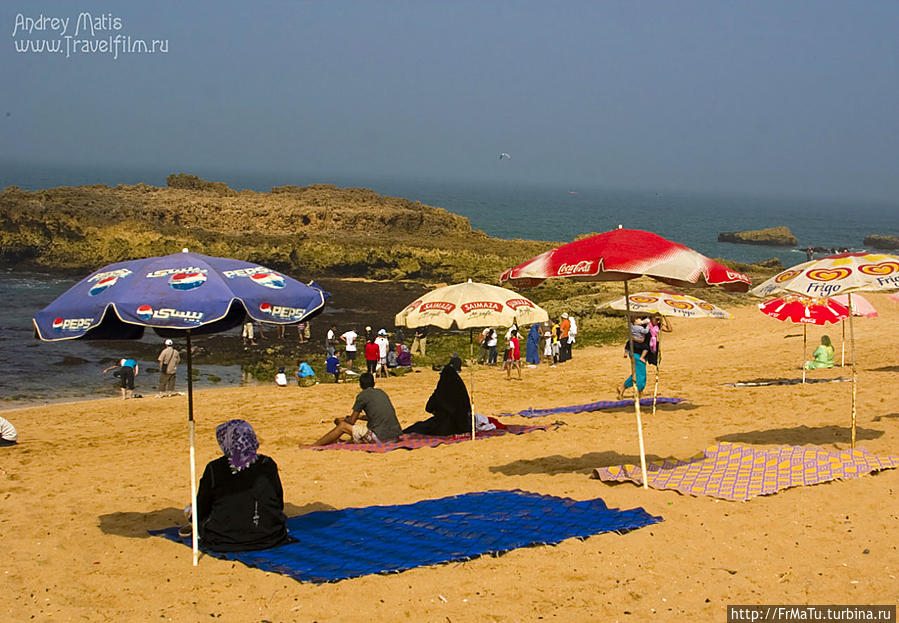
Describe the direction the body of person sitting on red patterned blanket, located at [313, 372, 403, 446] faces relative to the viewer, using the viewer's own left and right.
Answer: facing away from the viewer and to the left of the viewer

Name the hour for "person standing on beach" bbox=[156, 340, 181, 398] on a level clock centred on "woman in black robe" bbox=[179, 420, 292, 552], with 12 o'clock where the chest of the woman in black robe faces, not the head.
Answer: The person standing on beach is roughly at 12 o'clock from the woman in black robe.

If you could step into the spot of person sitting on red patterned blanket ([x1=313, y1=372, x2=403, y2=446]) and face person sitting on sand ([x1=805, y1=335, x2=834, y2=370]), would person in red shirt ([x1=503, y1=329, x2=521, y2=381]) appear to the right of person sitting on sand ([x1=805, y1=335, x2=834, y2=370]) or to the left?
left

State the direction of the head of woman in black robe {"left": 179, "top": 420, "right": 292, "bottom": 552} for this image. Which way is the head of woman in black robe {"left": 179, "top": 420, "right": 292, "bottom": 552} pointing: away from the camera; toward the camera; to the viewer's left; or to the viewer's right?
away from the camera

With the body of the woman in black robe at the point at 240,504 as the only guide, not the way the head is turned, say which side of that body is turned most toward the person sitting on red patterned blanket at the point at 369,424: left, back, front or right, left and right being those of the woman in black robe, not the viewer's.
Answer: front

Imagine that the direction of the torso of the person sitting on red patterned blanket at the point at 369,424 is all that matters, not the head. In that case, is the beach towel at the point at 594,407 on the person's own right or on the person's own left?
on the person's own right

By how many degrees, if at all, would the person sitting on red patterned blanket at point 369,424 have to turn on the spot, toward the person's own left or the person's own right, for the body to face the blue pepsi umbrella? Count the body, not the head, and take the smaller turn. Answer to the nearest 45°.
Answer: approximately 135° to the person's own left

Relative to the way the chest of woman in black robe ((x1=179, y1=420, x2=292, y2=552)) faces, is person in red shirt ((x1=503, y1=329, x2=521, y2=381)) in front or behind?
in front

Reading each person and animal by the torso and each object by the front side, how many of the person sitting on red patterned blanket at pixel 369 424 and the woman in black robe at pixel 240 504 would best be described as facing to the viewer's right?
0

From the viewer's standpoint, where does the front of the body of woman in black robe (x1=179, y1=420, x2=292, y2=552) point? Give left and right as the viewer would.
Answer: facing away from the viewer

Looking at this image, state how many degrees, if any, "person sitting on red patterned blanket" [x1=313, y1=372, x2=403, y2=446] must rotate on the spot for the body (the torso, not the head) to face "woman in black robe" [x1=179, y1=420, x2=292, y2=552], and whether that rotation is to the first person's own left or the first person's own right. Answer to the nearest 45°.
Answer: approximately 135° to the first person's own left
